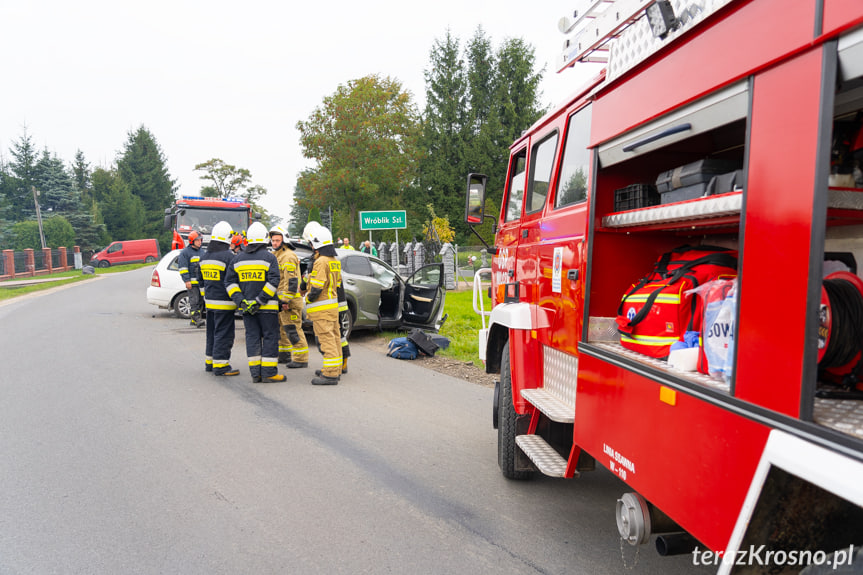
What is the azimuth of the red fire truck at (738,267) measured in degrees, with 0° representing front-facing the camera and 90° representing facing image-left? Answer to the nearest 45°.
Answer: approximately 135°

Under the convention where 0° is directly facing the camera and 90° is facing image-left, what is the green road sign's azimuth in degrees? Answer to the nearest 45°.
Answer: approximately 0°

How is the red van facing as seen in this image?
to the viewer's left

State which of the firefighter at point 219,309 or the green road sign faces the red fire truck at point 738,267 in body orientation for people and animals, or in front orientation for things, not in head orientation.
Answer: the green road sign

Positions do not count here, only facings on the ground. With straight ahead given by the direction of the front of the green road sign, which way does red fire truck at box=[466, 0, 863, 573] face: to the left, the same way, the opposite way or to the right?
the opposite way

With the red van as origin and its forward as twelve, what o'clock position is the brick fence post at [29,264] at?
The brick fence post is roughly at 10 o'clock from the red van.

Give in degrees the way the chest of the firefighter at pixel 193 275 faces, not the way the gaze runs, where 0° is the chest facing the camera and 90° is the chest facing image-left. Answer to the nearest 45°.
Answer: approximately 315°

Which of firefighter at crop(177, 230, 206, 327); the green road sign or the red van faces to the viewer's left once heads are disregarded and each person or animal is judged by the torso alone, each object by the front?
the red van
